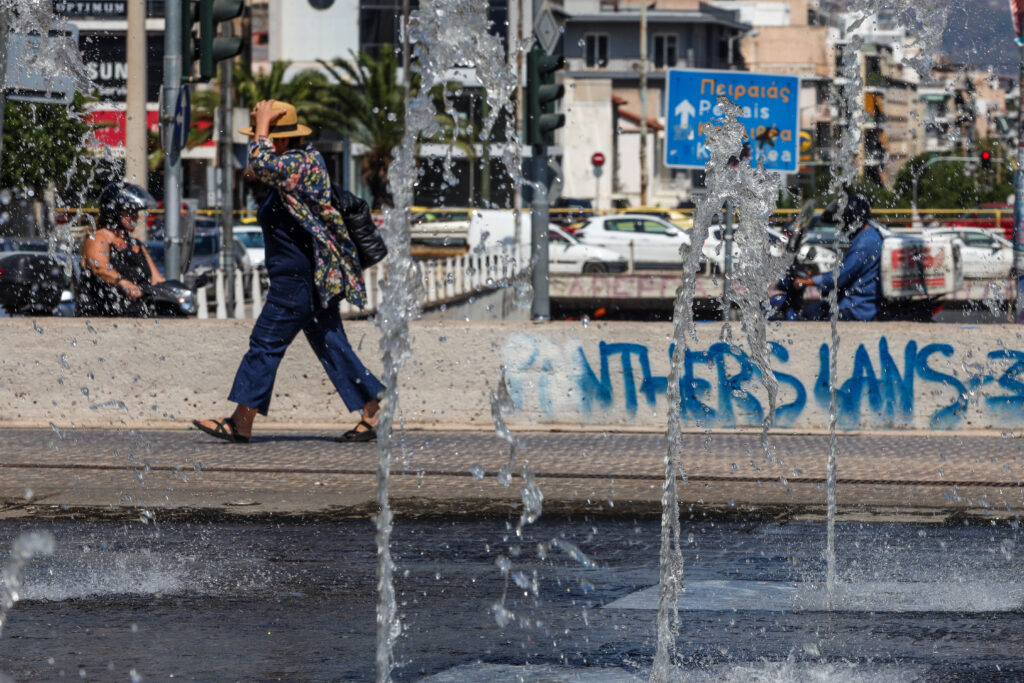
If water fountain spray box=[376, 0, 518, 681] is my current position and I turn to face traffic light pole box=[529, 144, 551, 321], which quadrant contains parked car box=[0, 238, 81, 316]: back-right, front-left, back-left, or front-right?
front-left

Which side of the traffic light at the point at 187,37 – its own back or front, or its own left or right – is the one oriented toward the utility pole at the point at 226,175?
left

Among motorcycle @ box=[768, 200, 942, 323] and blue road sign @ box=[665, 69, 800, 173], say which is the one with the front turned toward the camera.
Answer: the blue road sign

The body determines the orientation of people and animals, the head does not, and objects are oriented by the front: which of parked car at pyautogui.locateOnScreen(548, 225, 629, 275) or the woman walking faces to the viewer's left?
the woman walking

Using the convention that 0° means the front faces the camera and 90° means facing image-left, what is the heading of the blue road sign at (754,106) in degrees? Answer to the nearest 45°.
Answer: approximately 0°

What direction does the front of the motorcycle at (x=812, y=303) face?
to the viewer's left

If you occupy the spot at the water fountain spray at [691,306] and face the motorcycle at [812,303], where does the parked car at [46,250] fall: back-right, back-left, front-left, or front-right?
front-left

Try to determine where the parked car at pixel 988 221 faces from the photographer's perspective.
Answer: facing to the left of the viewer

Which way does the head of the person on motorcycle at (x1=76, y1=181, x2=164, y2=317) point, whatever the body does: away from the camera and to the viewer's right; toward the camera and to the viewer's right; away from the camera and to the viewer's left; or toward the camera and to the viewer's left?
toward the camera and to the viewer's right

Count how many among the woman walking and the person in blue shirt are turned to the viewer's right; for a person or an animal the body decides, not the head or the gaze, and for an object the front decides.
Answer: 0

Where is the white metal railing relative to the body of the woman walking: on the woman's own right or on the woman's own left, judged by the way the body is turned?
on the woman's own right

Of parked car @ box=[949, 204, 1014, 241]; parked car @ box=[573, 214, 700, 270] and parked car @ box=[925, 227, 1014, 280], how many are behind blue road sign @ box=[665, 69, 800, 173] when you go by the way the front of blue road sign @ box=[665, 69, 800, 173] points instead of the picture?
3

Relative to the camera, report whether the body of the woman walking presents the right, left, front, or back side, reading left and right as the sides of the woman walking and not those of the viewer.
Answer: left

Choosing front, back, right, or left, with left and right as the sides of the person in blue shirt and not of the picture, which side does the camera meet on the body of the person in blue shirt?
left
